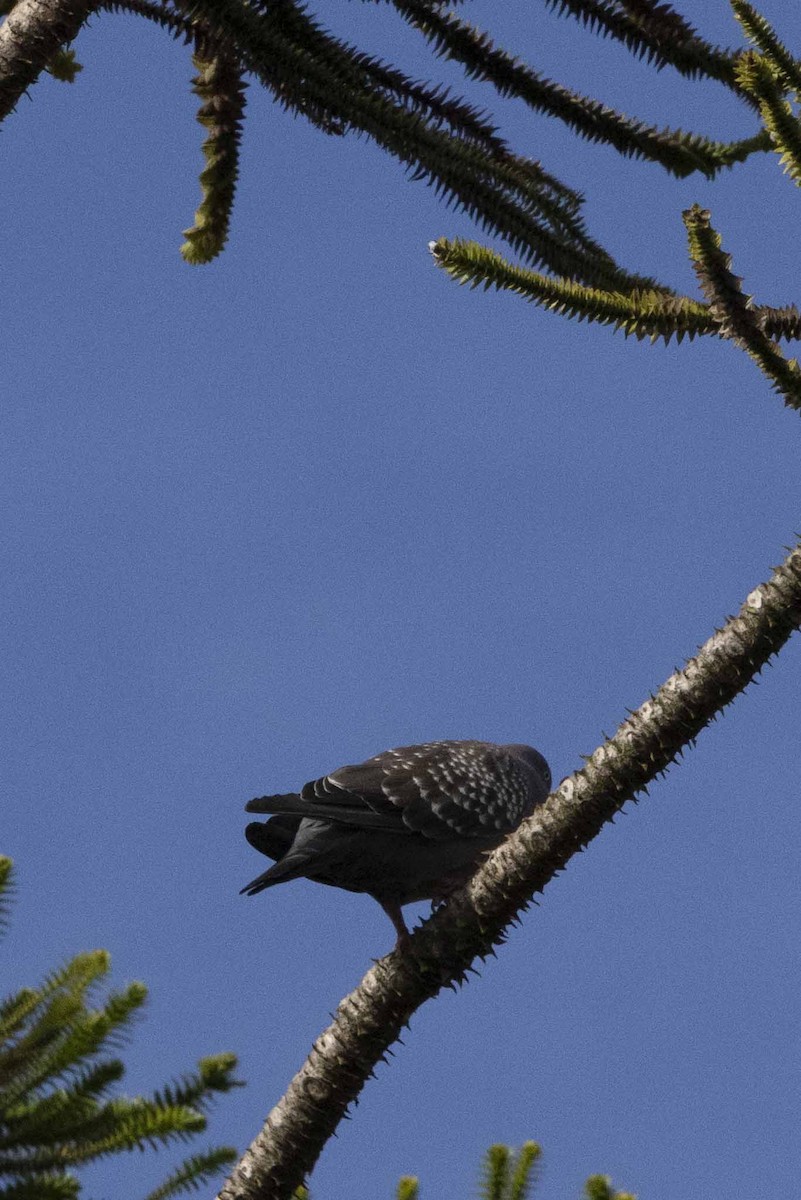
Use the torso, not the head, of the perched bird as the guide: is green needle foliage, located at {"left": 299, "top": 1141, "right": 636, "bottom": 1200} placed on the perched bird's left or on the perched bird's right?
on the perched bird's right

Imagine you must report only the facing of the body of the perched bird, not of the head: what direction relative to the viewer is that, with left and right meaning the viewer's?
facing to the right of the viewer

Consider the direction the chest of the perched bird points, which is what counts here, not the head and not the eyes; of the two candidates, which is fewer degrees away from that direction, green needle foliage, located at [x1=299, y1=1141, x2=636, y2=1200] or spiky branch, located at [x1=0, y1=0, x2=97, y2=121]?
the green needle foliage
